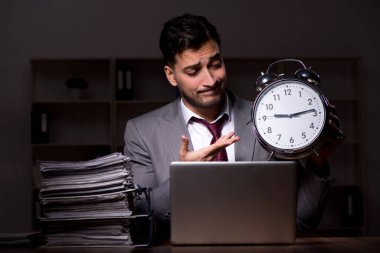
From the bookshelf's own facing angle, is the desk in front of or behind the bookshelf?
in front

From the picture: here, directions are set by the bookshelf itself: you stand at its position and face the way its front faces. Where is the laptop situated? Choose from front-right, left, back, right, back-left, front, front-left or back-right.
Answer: front

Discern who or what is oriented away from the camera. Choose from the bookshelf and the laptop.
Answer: the laptop

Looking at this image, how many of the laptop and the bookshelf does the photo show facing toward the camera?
1

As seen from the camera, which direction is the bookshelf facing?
toward the camera

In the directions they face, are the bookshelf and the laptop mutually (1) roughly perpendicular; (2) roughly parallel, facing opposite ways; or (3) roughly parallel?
roughly parallel, facing opposite ways

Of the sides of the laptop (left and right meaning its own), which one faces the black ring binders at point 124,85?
front

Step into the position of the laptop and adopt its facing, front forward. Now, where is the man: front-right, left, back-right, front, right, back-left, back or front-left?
front

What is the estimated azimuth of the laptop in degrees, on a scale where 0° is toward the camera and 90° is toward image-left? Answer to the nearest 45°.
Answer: approximately 180°

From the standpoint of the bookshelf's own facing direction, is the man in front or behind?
in front
